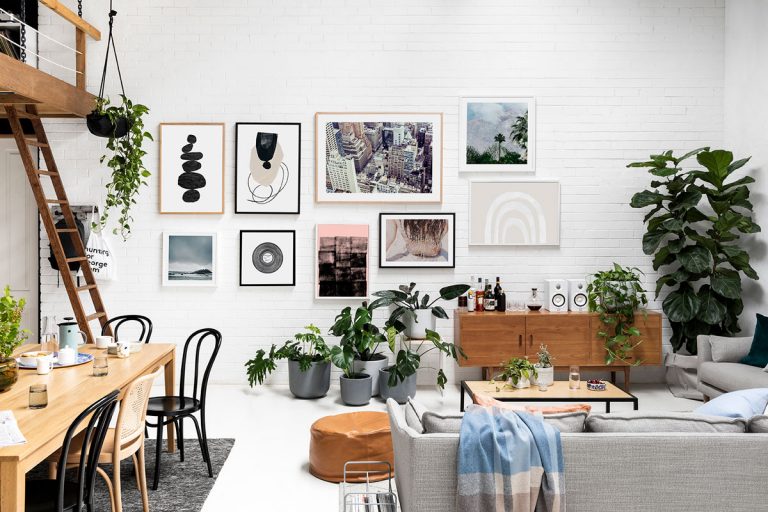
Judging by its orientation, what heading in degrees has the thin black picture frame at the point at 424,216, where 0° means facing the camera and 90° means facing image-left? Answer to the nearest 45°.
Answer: approximately 0°

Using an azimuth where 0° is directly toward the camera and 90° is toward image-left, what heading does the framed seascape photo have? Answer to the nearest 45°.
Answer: approximately 0°

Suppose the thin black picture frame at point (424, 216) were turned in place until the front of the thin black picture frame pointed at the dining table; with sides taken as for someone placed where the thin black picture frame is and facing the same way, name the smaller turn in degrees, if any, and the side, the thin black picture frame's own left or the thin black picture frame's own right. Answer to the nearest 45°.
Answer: approximately 45° to the thin black picture frame's own right

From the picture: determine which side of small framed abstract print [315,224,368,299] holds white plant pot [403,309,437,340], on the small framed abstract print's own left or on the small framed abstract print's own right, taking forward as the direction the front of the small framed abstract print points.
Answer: on the small framed abstract print's own left
